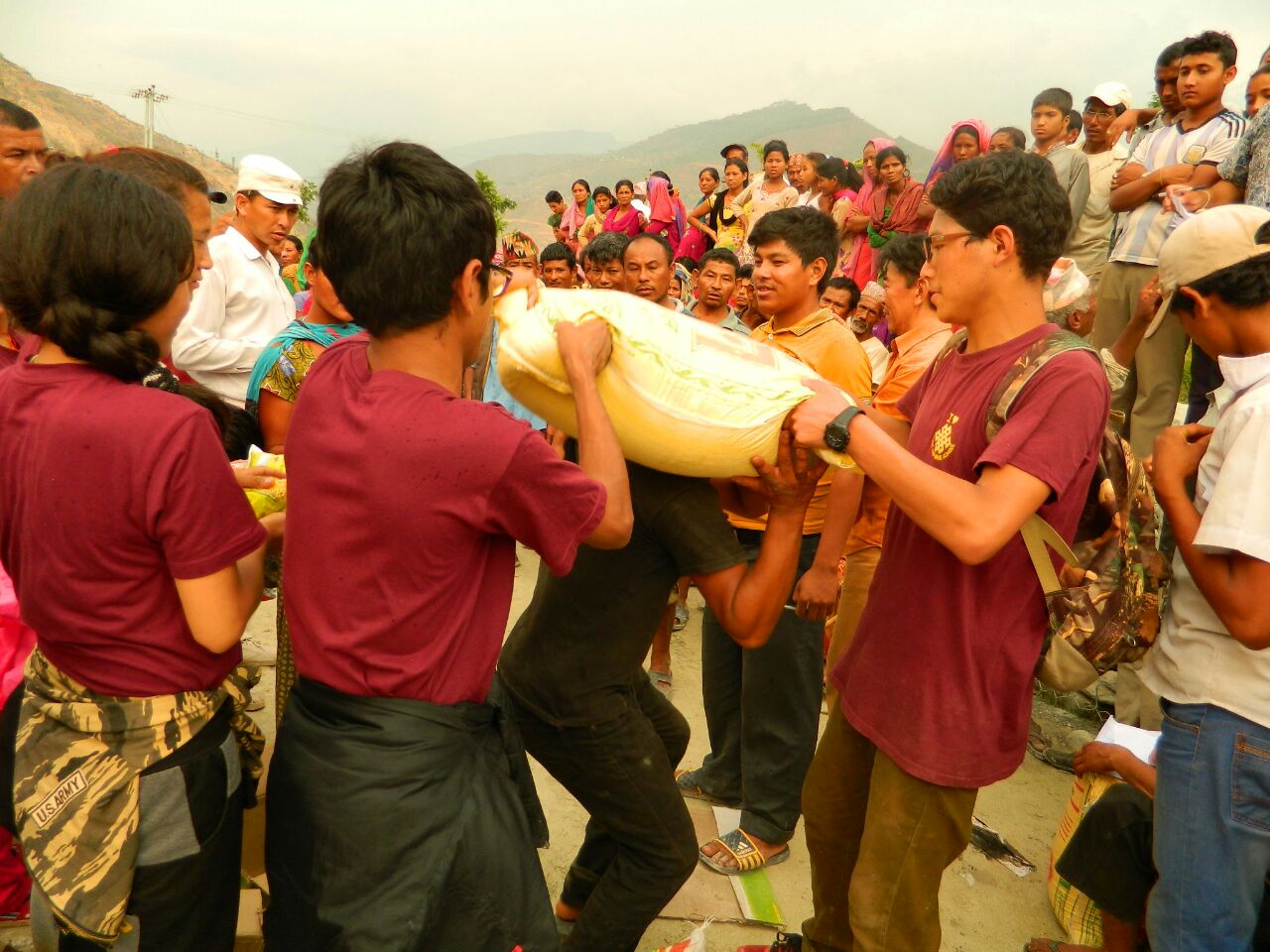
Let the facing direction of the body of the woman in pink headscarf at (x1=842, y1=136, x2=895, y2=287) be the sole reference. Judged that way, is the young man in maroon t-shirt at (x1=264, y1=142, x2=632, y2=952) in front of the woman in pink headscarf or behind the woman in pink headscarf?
in front

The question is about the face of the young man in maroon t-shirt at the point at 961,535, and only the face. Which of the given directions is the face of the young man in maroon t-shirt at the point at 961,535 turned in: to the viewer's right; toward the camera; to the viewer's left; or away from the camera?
to the viewer's left

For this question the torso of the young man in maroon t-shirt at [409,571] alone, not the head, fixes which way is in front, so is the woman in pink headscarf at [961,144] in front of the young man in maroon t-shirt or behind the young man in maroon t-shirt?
in front

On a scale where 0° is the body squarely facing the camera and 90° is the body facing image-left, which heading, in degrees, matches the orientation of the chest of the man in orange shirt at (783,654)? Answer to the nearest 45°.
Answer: approximately 45°

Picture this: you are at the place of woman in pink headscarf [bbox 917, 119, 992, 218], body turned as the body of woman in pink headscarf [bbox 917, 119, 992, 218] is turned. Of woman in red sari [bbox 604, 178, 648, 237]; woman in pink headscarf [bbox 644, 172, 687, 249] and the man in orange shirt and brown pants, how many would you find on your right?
2

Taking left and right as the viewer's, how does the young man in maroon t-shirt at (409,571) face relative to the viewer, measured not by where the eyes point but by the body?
facing away from the viewer and to the right of the viewer

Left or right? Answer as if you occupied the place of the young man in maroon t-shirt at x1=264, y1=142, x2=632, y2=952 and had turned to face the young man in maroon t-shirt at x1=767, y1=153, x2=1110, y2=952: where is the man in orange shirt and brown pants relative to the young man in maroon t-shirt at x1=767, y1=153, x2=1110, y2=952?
left

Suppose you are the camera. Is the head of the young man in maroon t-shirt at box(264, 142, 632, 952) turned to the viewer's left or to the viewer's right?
to the viewer's right

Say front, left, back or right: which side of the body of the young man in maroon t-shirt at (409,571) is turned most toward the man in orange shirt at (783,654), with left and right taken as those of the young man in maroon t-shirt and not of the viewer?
front
